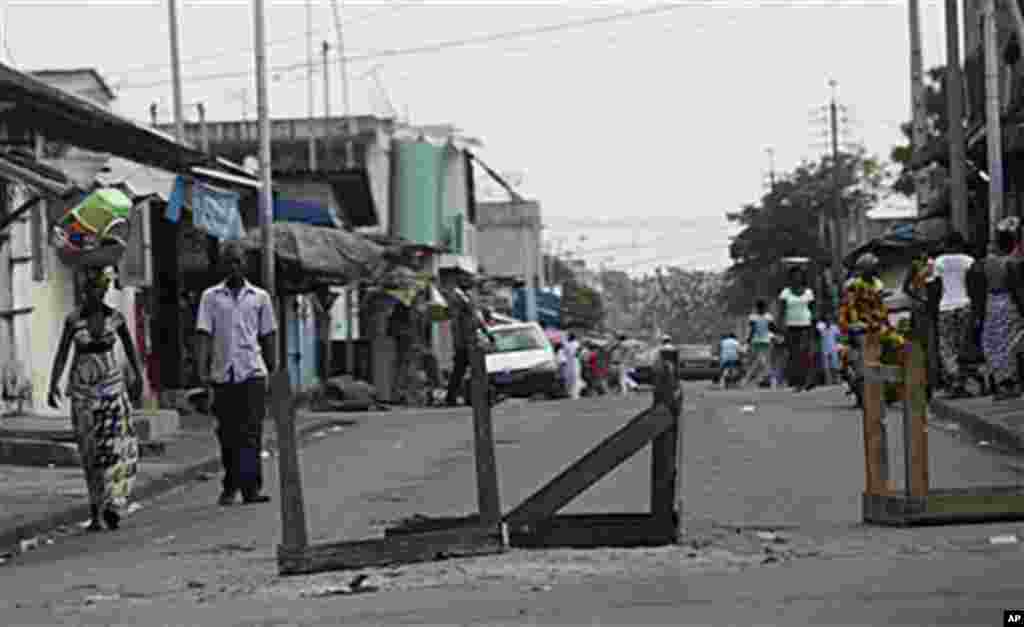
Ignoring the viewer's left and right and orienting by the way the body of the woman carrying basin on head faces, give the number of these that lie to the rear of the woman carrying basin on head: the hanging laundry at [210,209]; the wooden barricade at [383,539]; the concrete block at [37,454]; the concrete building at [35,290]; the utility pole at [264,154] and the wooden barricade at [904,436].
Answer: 4

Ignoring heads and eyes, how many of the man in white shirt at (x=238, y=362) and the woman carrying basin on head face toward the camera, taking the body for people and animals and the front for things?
2

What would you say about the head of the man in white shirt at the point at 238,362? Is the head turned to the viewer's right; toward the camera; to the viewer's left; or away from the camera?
toward the camera

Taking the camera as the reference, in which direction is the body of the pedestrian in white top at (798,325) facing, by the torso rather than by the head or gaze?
toward the camera

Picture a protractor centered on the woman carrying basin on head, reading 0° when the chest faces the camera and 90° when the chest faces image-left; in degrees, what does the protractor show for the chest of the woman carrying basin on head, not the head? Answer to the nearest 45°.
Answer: approximately 0°

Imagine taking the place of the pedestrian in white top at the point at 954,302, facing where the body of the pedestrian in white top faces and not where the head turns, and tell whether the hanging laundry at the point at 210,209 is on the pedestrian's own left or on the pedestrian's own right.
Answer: on the pedestrian's own left

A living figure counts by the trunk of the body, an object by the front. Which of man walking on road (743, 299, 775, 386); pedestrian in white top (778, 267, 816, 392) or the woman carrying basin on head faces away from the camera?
the man walking on road

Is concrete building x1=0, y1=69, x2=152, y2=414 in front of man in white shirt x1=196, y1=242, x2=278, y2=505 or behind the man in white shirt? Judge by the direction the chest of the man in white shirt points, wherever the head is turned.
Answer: behind

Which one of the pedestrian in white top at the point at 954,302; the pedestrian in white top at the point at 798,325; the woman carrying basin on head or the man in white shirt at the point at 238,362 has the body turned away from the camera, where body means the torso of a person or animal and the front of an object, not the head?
the pedestrian in white top at the point at 954,302

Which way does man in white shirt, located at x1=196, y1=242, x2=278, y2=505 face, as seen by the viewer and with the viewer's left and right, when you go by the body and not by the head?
facing the viewer
